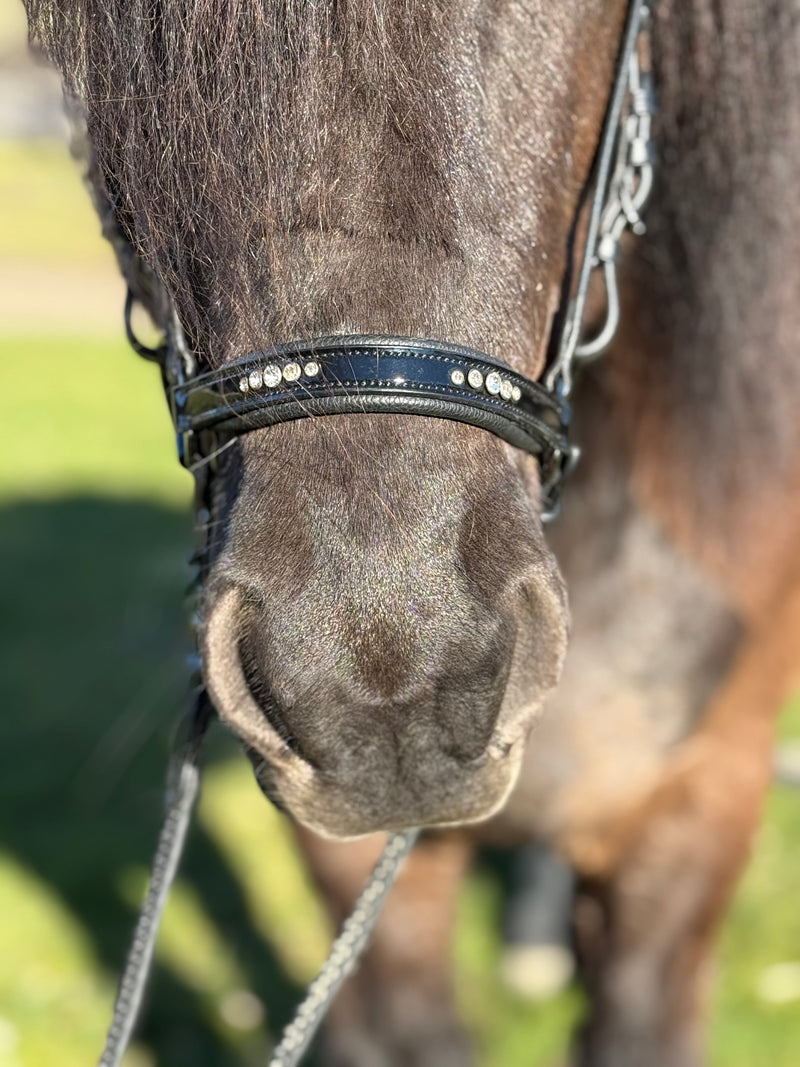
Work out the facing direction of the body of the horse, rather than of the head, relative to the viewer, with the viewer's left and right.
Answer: facing the viewer
